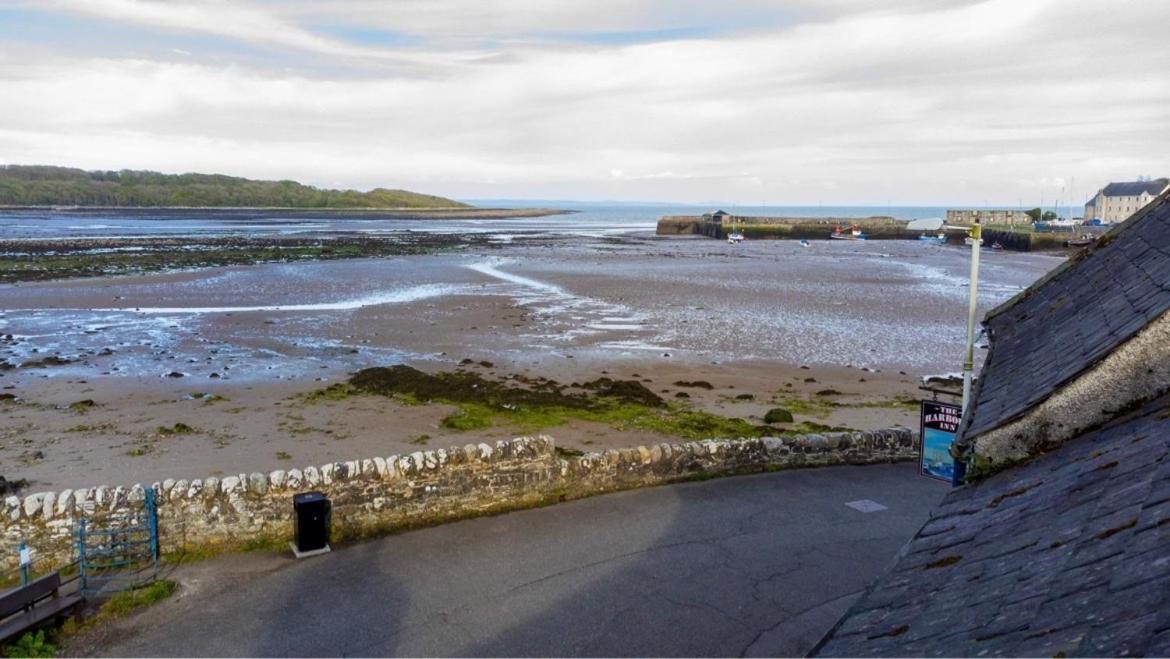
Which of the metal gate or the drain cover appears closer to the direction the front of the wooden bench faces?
the drain cover

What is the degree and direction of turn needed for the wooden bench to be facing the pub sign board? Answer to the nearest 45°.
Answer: approximately 45° to its left

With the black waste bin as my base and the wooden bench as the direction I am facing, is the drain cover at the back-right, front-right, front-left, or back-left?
back-left

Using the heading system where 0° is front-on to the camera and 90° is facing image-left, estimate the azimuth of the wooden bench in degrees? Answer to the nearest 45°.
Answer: approximately 315°

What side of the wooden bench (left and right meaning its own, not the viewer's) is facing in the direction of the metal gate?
left

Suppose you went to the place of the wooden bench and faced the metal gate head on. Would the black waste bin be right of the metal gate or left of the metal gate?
right
